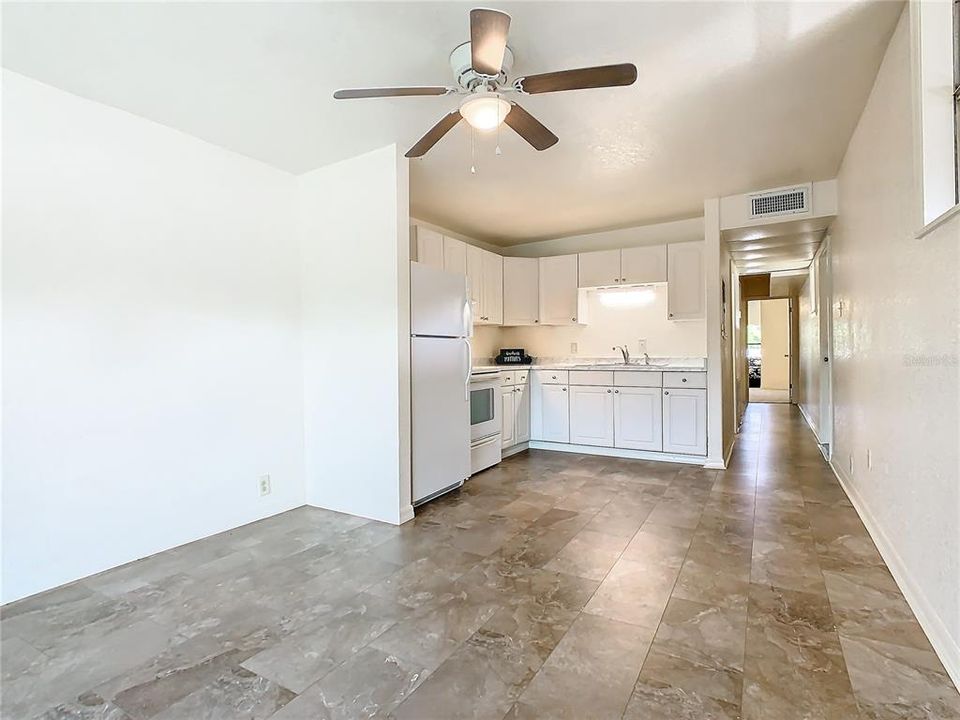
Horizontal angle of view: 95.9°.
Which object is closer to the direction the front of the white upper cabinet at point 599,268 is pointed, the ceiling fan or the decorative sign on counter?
the ceiling fan

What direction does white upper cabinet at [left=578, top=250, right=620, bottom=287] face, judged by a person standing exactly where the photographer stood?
facing the viewer

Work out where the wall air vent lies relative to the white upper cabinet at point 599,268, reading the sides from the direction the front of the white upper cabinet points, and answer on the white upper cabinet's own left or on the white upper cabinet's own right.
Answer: on the white upper cabinet's own left

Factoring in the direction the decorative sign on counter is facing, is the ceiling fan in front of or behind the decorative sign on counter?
in front

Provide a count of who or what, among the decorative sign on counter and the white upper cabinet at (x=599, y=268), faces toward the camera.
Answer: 2

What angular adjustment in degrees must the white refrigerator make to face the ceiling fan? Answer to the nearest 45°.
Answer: approximately 45° to its right

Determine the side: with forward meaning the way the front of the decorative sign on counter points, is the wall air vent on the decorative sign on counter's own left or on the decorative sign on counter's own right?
on the decorative sign on counter's own left

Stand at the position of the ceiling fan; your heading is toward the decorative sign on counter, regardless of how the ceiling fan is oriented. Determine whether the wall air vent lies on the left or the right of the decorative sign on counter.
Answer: right

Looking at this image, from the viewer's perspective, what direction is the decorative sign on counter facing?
toward the camera

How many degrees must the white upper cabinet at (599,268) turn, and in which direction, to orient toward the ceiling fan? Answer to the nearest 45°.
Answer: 0° — it already faces it

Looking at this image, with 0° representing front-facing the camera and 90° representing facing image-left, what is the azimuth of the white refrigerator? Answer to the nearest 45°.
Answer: approximately 315°

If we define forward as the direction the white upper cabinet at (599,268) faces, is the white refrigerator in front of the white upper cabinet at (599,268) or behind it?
in front

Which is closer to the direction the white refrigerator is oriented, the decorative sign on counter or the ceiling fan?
the ceiling fan

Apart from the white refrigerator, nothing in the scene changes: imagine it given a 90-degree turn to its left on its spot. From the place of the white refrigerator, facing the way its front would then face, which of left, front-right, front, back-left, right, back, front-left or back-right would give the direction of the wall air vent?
front-right
